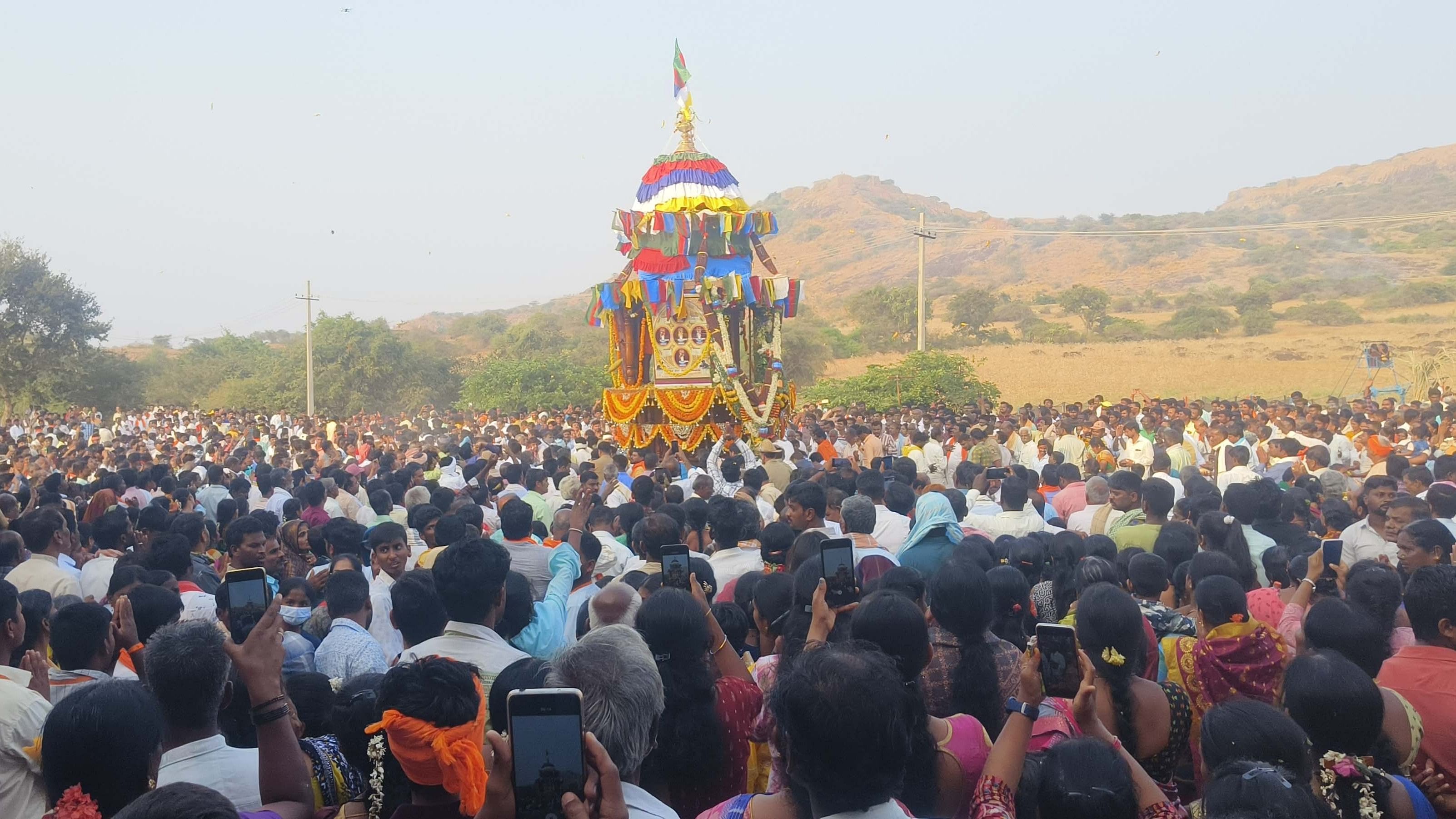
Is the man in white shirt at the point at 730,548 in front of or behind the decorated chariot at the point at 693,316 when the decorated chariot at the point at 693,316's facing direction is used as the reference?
in front

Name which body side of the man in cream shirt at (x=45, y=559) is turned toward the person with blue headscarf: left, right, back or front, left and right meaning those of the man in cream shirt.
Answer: right

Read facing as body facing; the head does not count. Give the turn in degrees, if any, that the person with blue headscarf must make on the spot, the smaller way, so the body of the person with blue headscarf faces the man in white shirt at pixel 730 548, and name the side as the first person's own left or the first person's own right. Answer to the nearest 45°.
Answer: approximately 90° to the first person's own left

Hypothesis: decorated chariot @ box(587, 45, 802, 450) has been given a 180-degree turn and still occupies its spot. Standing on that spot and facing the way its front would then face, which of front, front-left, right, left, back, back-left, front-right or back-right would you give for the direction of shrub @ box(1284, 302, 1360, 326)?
right

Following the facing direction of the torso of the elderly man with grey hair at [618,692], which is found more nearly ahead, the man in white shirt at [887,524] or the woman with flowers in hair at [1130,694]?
the man in white shirt

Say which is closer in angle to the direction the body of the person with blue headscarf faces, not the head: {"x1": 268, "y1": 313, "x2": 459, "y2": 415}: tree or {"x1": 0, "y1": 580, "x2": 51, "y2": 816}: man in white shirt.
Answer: the tree

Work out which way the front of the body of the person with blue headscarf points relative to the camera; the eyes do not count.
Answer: away from the camera

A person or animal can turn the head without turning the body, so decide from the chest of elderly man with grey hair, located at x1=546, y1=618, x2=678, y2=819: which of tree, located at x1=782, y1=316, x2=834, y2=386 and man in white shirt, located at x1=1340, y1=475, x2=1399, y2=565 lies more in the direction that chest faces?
the tree
